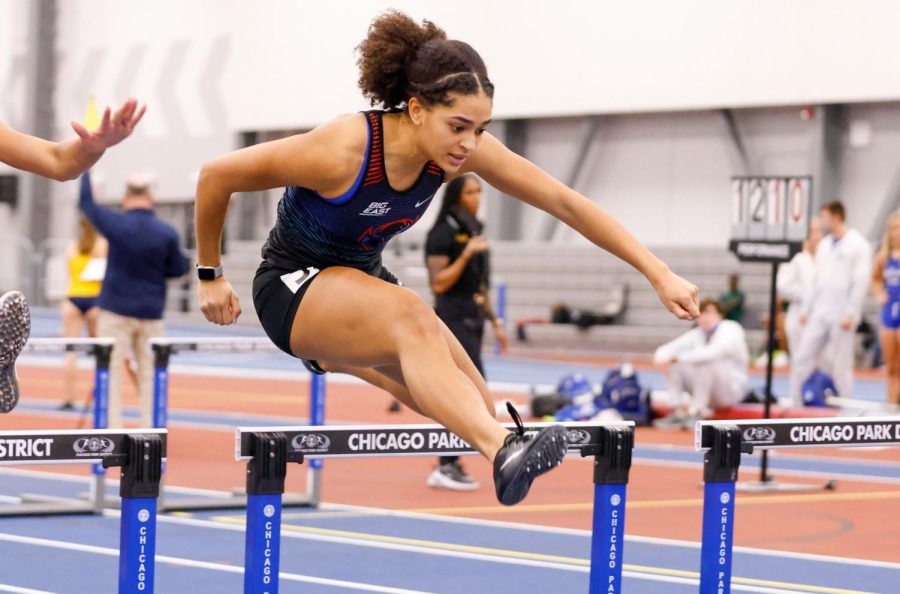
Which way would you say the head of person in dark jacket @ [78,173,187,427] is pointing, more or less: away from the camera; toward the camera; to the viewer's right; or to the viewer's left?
away from the camera

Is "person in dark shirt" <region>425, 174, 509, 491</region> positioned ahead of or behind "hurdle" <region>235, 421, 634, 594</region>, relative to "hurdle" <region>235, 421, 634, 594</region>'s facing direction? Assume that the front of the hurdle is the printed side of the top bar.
behind

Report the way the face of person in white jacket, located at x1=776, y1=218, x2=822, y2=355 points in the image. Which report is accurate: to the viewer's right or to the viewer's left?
to the viewer's left

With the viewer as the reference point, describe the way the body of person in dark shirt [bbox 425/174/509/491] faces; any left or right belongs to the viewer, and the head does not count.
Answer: facing the viewer and to the right of the viewer

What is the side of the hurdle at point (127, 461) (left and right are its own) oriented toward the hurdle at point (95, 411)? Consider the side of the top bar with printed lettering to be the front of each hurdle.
back

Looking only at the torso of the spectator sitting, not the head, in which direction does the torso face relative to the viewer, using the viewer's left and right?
facing the viewer and to the left of the viewer

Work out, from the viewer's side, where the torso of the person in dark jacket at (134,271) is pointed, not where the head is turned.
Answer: away from the camera

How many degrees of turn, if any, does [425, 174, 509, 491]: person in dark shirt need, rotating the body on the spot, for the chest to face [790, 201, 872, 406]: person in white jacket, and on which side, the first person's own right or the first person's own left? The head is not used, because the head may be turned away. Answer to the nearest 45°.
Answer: approximately 90° to the first person's own left

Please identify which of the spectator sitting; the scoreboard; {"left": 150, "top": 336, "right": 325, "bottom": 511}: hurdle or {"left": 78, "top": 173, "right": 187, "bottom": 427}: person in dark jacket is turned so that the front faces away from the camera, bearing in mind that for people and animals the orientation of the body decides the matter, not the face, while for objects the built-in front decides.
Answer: the person in dark jacket

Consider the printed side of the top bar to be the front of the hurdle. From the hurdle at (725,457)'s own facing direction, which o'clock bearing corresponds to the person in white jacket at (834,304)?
The person in white jacket is roughly at 6 o'clock from the hurdle.

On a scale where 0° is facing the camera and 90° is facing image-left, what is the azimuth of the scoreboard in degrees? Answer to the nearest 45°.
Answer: approximately 0°

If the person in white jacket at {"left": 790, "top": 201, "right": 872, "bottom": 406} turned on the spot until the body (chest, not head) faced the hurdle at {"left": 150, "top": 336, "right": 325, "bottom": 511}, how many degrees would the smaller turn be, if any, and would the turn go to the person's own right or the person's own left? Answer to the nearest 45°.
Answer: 0° — they already face it
